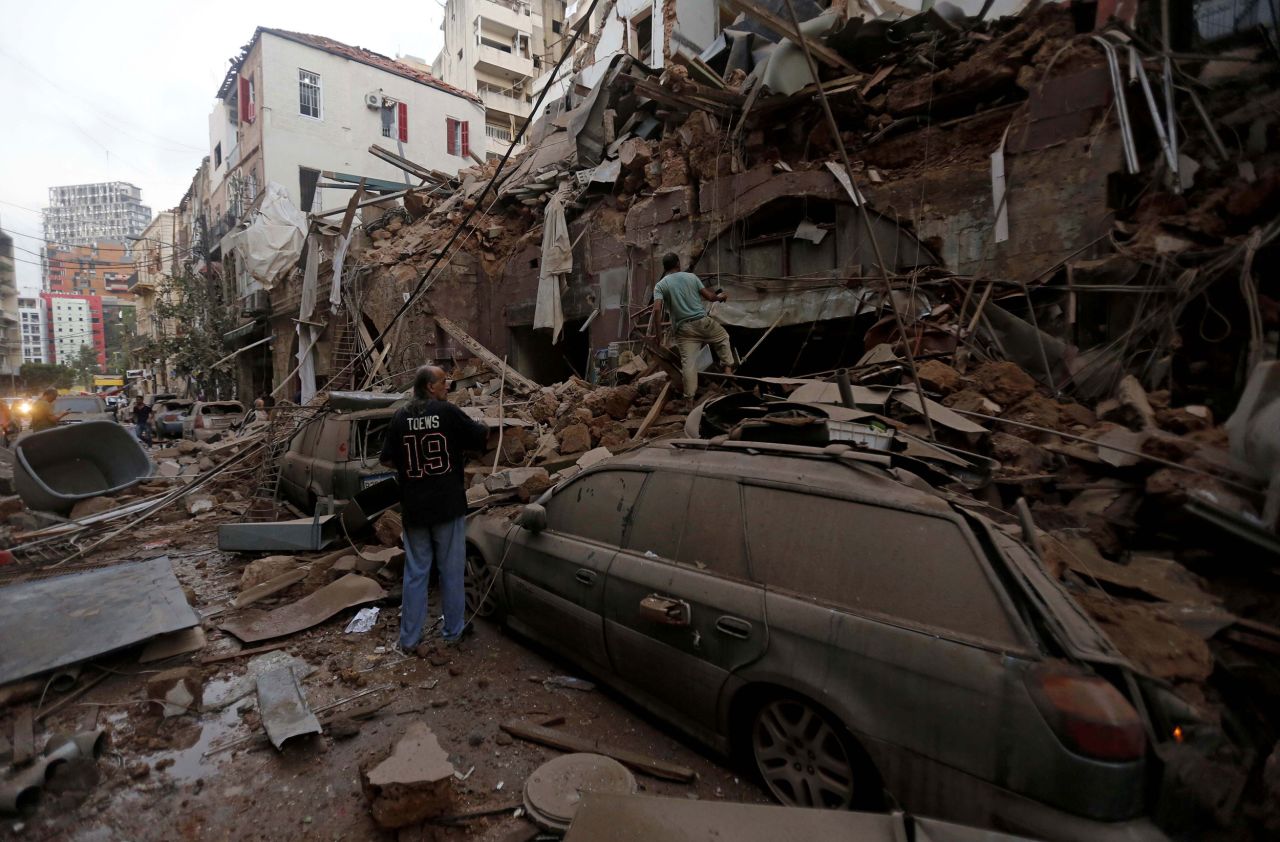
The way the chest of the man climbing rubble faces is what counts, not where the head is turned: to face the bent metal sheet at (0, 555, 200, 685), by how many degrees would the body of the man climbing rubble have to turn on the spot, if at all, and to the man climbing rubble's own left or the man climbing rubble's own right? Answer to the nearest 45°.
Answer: approximately 135° to the man climbing rubble's own left

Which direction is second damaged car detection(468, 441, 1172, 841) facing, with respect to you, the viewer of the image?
facing away from the viewer and to the left of the viewer

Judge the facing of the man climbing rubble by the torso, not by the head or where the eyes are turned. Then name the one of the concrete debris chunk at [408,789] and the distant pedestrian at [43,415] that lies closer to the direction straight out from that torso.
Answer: the distant pedestrian

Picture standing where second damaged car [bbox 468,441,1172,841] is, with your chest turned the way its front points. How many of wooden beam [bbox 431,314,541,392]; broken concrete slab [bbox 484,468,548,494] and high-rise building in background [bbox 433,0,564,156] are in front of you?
3

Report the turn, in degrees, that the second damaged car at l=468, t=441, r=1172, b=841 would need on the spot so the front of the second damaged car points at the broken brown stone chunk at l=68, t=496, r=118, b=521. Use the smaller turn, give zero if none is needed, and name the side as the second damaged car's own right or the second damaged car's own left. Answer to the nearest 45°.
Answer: approximately 45° to the second damaged car's own left

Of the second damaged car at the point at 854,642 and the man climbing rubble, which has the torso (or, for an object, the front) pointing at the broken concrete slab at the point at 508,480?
the second damaged car

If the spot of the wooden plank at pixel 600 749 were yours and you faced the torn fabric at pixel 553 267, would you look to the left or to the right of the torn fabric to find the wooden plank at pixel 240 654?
left

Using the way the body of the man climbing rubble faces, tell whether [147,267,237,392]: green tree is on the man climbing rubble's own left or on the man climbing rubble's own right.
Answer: on the man climbing rubble's own left

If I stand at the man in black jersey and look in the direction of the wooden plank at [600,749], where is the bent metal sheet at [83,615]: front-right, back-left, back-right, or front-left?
back-right

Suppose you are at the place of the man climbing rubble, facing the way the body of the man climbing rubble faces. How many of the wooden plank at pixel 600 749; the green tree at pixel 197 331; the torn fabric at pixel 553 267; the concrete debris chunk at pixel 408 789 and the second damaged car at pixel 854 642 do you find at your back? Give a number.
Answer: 3

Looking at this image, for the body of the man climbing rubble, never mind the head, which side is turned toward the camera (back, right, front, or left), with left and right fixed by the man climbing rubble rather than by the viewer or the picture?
back

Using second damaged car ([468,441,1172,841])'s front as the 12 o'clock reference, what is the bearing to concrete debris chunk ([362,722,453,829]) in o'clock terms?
The concrete debris chunk is roughly at 10 o'clock from the second damaged car.
